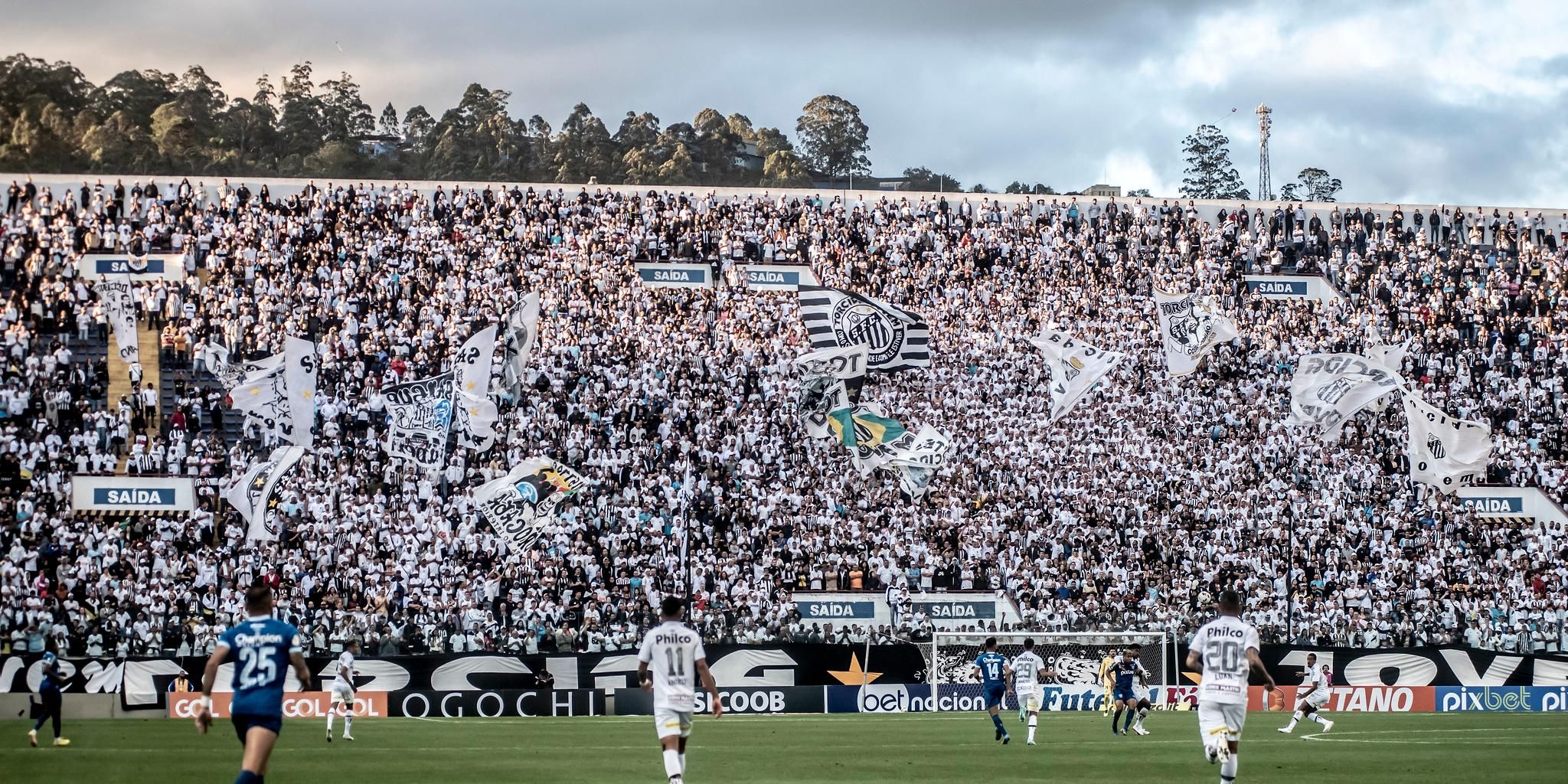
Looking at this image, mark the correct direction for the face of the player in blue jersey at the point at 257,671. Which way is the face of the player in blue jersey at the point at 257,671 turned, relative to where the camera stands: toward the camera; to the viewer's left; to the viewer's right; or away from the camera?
away from the camera

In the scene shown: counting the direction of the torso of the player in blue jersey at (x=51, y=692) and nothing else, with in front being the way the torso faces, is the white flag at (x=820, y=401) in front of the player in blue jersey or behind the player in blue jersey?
in front

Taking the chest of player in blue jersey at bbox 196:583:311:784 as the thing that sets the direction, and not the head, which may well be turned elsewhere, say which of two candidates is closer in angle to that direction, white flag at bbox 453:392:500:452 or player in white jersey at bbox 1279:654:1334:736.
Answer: the white flag

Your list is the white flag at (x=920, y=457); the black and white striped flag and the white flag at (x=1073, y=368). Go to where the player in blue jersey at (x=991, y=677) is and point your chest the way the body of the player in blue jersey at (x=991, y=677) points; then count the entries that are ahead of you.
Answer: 3

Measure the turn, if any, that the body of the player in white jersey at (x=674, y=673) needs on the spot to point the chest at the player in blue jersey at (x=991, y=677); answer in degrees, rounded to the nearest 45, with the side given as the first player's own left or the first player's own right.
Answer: approximately 45° to the first player's own right

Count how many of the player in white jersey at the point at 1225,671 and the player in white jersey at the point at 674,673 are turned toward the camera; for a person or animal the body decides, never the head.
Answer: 0

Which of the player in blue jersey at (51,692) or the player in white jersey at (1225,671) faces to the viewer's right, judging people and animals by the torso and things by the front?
the player in blue jersey

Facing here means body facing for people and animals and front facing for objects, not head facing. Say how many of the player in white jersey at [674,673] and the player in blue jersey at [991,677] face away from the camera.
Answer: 2

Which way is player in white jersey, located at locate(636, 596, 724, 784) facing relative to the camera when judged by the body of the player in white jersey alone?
away from the camera

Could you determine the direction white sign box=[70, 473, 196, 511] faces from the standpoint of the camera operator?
facing the viewer

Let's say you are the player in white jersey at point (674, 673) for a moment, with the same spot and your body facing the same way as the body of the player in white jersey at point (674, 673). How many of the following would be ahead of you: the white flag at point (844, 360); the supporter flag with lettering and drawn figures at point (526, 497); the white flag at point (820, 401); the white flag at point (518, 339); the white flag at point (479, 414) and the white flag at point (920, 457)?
6

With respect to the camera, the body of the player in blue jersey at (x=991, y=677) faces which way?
away from the camera

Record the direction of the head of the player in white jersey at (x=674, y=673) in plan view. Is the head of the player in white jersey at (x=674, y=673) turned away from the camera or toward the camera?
away from the camera

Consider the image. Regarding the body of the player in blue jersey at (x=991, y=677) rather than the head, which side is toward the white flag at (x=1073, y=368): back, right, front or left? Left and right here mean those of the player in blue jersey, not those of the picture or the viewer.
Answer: front

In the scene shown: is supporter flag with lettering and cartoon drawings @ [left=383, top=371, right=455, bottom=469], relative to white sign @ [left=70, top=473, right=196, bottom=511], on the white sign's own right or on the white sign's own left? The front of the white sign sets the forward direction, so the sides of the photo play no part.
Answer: on the white sign's own left

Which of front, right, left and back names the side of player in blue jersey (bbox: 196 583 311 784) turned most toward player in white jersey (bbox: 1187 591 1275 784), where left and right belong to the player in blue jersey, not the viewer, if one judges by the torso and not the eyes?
right

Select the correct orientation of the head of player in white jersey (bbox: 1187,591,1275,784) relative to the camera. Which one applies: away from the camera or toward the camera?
away from the camera
